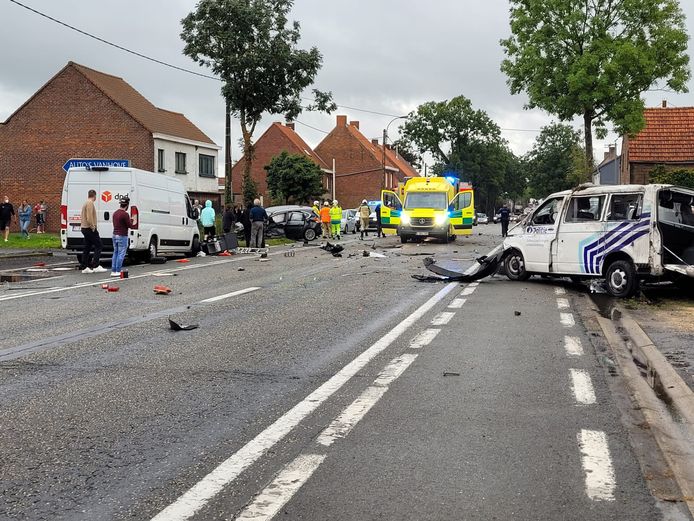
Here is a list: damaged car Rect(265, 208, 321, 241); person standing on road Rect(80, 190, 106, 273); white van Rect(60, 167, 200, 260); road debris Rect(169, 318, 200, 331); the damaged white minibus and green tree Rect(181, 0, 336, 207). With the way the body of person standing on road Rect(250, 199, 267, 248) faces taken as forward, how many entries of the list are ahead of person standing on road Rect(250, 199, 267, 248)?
2

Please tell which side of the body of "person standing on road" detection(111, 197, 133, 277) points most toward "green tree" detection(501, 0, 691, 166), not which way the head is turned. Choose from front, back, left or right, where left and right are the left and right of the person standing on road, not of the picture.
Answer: front

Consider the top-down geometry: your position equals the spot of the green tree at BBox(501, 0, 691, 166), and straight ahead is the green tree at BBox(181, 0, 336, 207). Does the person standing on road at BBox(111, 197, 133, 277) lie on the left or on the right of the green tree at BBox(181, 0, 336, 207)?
left

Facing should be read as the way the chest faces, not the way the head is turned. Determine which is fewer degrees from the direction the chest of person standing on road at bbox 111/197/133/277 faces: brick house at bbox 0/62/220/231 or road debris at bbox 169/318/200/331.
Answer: the brick house

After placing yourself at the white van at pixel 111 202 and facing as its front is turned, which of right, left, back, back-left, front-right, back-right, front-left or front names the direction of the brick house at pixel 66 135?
front-left

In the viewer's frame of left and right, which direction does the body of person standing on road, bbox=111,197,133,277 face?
facing away from the viewer and to the right of the viewer

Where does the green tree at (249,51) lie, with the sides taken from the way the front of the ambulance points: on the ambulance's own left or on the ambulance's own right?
on the ambulance's own right

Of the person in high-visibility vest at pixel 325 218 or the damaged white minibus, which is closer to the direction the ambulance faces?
the damaged white minibus

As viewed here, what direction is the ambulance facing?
toward the camera
